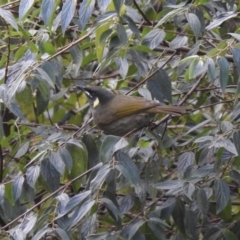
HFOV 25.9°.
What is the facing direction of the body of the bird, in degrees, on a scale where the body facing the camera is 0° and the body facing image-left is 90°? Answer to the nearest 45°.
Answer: approximately 90°
